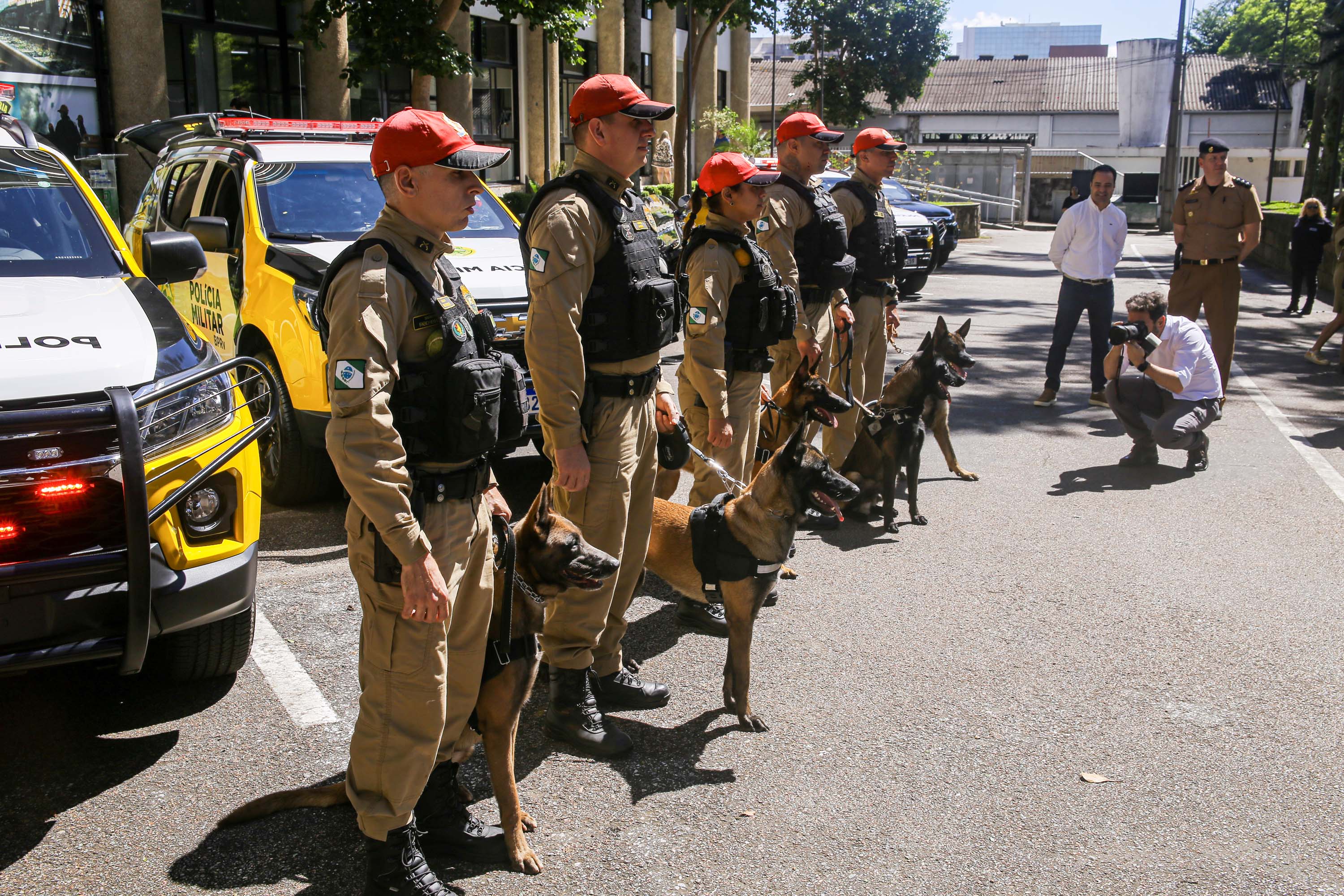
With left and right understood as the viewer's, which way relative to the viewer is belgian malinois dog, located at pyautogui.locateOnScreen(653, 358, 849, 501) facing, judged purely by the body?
facing to the right of the viewer

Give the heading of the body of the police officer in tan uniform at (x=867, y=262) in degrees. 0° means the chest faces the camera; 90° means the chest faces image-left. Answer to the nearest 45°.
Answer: approximately 315°

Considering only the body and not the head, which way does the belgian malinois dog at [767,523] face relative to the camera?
to the viewer's right

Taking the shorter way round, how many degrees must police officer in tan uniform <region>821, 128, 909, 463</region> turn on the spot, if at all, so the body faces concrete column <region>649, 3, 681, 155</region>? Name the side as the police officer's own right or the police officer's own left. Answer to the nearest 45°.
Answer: approximately 135° to the police officer's own left

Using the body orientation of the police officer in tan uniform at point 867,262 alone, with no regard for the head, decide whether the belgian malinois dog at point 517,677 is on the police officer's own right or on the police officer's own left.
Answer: on the police officer's own right

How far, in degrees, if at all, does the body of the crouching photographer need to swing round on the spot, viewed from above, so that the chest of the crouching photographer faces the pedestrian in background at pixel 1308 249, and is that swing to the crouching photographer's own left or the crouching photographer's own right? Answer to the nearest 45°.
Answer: approximately 135° to the crouching photographer's own right

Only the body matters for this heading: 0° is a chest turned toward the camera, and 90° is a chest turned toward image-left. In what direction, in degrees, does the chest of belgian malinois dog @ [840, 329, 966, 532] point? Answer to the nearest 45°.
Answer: approximately 315°

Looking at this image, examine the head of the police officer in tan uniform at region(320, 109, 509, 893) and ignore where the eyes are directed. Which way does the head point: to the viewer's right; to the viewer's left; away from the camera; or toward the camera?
to the viewer's right

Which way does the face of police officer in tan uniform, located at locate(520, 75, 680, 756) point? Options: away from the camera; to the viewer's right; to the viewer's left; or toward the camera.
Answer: to the viewer's right

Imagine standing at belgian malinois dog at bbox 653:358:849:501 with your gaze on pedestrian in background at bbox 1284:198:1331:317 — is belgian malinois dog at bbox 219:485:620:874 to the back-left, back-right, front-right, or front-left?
back-right

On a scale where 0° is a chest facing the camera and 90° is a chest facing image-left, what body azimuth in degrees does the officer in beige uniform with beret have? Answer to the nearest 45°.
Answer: approximately 0°

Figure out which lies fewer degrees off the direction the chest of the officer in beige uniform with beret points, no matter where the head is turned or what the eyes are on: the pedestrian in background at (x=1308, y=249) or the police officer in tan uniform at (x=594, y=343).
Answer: the police officer in tan uniform
